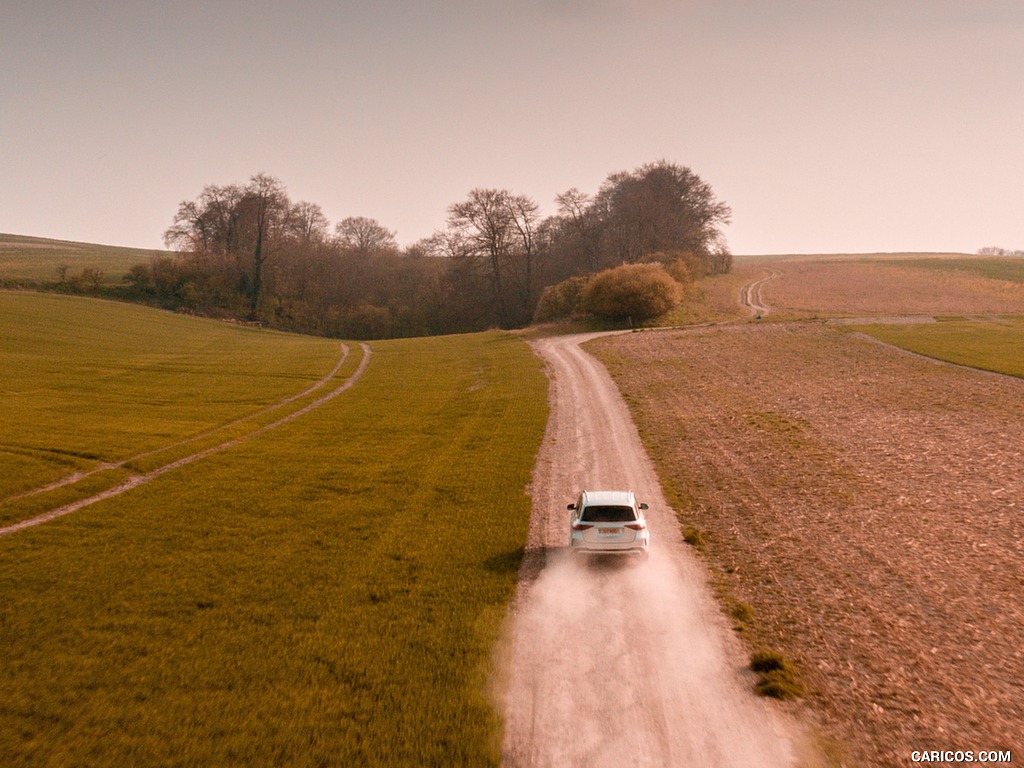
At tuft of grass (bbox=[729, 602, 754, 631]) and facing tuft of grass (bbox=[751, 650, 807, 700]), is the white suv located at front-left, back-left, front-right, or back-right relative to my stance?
back-right

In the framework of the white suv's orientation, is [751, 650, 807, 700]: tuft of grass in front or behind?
behind

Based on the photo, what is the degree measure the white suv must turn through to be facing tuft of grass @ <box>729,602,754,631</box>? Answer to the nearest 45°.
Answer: approximately 135° to its right

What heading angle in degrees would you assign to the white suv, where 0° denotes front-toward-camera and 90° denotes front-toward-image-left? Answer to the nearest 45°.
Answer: approximately 180°
